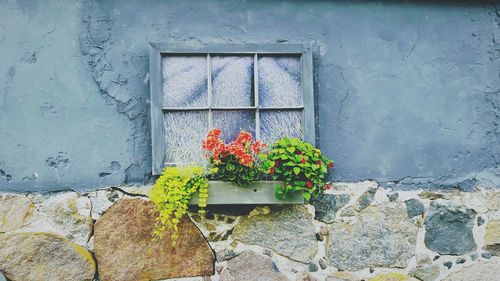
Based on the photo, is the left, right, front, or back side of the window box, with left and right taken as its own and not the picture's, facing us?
front

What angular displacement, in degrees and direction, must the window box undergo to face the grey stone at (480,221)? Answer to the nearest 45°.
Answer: approximately 90° to its left

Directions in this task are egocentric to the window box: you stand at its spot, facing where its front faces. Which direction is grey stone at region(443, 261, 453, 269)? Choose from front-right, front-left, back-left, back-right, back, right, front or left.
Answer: left

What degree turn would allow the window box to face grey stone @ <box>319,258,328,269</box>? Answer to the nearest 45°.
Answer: approximately 90° to its left
